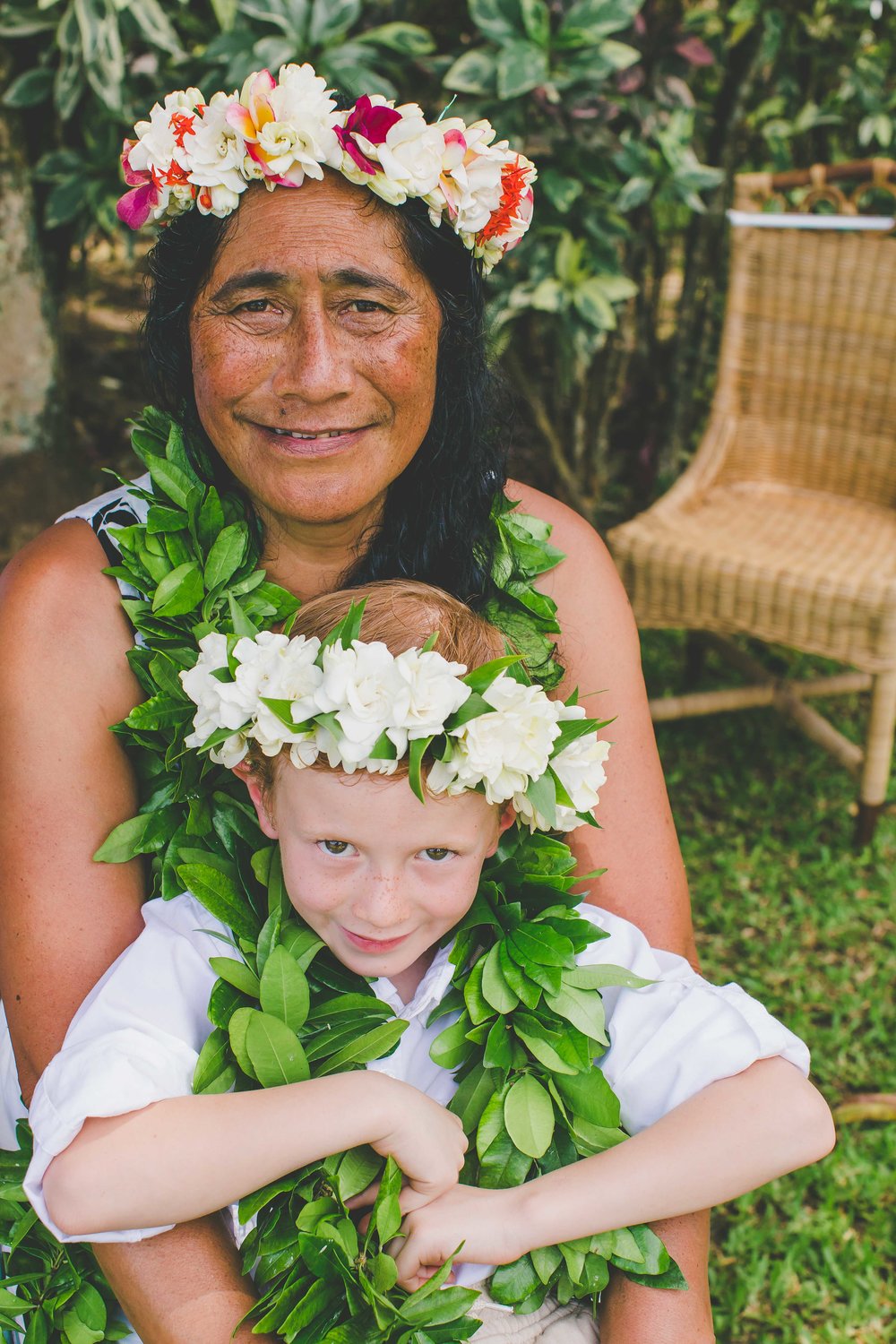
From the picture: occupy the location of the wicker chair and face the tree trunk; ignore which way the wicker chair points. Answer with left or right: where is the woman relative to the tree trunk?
left

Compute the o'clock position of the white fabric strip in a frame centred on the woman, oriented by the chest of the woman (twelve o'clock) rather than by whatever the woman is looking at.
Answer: The white fabric strip is roughly at 7 o'clock from the woman.

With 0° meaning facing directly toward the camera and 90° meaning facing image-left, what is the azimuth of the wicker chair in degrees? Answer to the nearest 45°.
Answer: approximately 45°

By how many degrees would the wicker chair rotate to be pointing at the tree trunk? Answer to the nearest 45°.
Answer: approximately 45° to its right

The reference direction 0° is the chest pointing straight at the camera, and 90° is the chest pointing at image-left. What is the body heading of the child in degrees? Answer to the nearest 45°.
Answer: approximately 0°

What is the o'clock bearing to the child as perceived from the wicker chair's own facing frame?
The child is roughly at 11 o'clock from the wicker chair.
